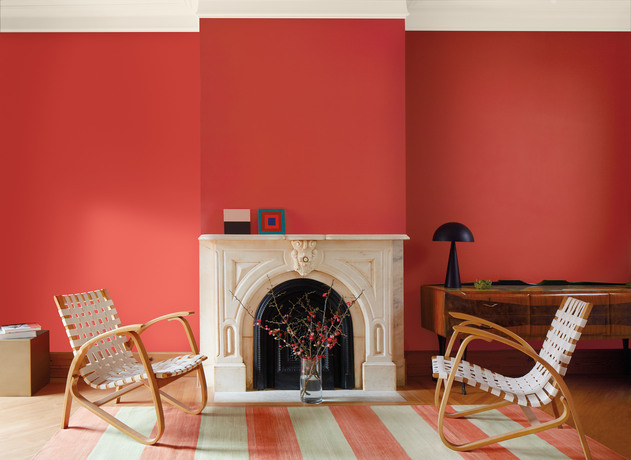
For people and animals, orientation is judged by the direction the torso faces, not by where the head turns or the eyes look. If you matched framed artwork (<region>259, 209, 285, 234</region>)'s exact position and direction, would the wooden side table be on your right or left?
on your right

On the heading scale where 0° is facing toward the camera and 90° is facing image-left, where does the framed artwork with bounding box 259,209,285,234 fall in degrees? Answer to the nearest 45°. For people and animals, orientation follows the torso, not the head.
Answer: approximately 0°

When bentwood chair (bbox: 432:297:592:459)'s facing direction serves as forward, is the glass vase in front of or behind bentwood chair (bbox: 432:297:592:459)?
in front

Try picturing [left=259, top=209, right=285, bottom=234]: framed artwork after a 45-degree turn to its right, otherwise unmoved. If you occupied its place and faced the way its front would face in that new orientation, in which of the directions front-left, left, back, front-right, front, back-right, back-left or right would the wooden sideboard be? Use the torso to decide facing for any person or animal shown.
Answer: back-left

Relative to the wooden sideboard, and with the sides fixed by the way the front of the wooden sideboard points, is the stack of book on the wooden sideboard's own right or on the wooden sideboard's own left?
on the wooden sideboard's own right

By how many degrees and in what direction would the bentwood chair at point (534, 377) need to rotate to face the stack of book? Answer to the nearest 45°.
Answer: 0° — it already faces it

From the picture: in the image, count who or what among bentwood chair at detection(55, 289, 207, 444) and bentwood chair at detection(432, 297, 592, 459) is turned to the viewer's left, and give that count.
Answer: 1

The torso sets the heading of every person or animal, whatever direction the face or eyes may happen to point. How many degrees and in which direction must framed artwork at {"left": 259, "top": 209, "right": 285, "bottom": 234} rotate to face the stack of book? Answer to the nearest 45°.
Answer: approximately 90° to its right

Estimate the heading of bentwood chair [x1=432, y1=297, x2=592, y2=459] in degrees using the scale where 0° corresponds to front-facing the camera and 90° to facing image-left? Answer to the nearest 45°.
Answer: approximately 90°
